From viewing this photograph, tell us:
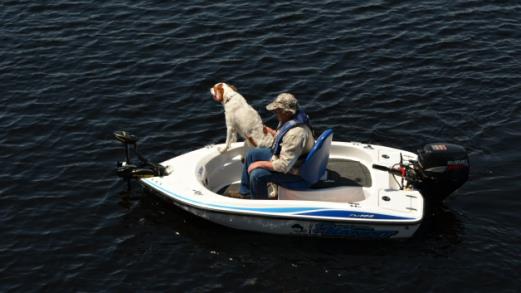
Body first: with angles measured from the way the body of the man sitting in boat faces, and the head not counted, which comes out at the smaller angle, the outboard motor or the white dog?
the white dog

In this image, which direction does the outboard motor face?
to the viewer's left

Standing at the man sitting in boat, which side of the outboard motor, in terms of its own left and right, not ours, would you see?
front

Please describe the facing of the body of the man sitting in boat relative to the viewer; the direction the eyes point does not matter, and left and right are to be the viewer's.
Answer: facing to the left of the viewer

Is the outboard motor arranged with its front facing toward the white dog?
yes

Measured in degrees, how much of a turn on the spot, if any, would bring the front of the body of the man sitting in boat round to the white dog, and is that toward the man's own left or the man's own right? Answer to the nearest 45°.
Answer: approximately 45° to the man's own right

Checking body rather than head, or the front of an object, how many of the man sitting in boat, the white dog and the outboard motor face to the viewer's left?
3

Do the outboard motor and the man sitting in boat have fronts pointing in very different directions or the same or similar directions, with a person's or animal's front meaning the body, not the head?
same or similar directions

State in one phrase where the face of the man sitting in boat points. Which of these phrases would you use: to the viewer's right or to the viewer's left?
to the viewer's left

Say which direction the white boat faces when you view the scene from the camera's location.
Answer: facing to the left of the viewer

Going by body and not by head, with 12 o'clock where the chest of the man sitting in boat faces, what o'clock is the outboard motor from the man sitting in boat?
The outboard motor is roughly at 6 o'clock from the man sitting in boat.

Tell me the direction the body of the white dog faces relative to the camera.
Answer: to the viewer's left

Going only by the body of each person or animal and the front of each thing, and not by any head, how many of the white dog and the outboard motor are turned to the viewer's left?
2
